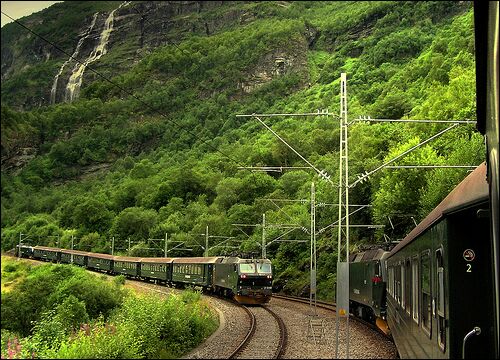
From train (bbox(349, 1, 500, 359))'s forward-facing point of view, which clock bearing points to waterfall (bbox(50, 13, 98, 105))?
The waterfall is roughly at 12 o'clock from the train.

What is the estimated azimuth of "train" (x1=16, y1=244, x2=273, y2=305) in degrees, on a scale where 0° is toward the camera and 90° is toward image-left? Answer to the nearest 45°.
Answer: approximately 315°

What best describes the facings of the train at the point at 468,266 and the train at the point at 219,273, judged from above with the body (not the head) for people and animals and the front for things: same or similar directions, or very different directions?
very different directions

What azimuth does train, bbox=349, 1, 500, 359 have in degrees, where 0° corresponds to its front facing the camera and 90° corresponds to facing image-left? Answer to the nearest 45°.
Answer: approximately 135°

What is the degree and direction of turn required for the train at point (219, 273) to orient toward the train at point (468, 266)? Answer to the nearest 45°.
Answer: approximately 45° to its right
